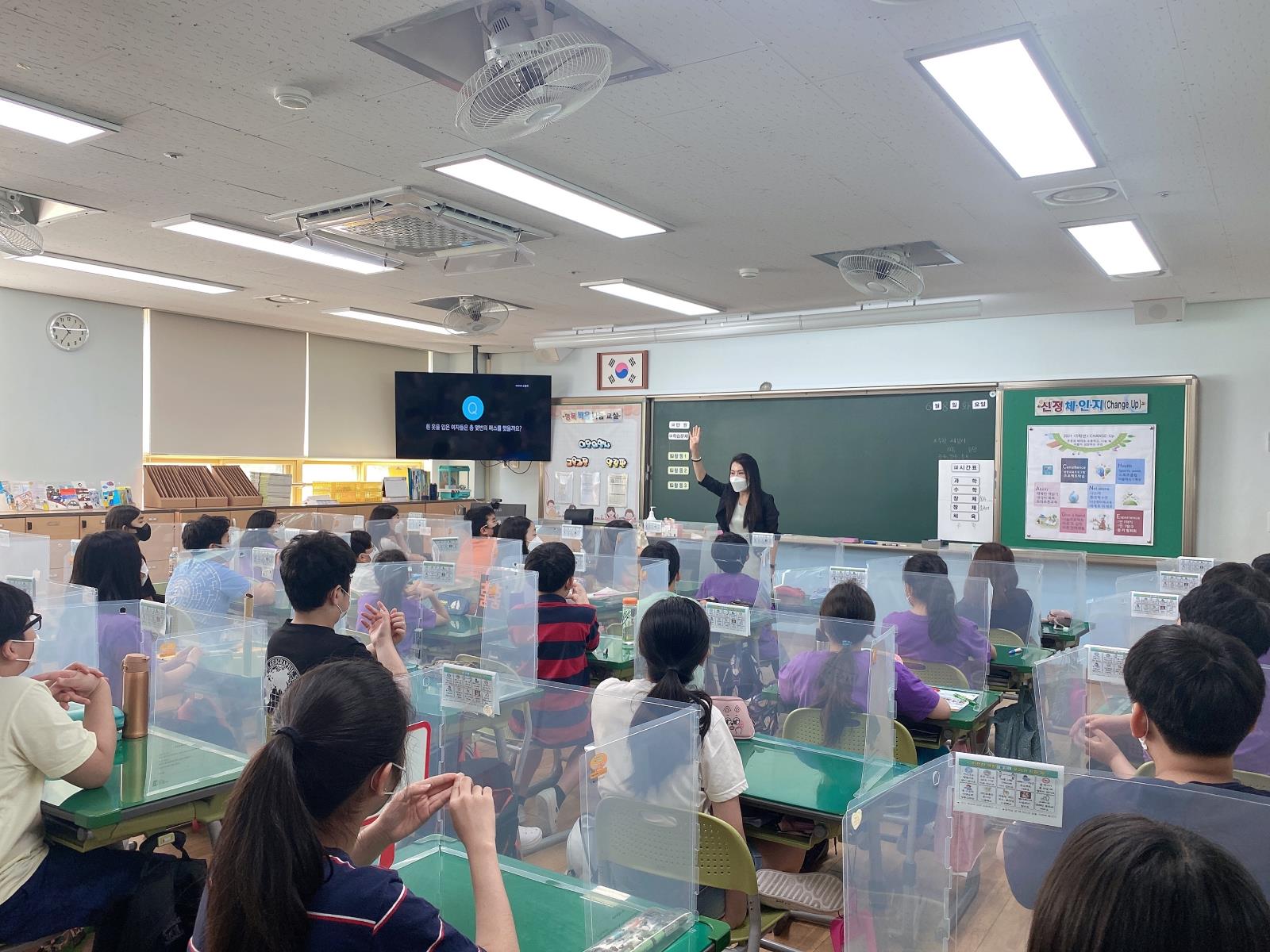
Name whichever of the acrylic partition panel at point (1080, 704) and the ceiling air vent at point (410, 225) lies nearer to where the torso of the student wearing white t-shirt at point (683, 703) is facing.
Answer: the ceiling air vent

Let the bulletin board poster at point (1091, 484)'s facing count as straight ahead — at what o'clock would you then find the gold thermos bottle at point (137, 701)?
The gold thermos bottle is roughly at 1 o'clock from the bulletin board poster.

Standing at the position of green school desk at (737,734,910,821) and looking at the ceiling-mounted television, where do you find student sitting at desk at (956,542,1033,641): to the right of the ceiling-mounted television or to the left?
right

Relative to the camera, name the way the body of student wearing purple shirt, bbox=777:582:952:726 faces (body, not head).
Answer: away from the camera

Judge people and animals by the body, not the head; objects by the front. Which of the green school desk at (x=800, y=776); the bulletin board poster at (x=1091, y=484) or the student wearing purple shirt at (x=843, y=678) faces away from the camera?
the student wearing purple shirt

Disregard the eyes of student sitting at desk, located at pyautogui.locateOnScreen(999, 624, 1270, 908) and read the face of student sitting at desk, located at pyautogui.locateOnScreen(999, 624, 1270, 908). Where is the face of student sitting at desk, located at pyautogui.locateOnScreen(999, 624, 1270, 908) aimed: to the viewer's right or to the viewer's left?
to the viewer's left

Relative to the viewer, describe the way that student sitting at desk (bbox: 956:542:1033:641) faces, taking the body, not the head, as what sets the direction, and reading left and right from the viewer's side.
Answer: facing away from the viewer

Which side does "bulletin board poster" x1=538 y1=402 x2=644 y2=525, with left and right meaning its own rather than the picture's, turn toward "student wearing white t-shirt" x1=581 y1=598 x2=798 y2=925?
front

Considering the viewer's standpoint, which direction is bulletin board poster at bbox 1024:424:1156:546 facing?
facing the viewer

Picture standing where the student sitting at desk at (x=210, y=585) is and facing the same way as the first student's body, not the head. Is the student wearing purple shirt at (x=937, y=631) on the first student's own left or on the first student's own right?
on the first student's own right

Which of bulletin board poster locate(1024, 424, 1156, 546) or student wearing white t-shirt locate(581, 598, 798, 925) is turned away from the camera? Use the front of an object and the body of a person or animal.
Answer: the student wearing white t-shirt
